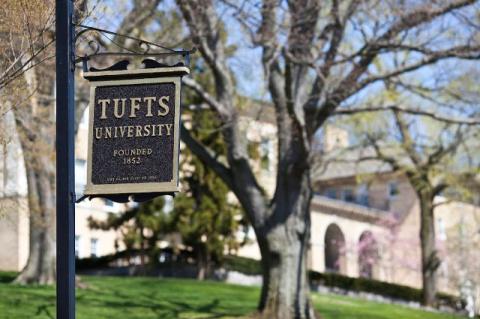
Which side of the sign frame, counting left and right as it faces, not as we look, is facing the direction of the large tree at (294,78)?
back

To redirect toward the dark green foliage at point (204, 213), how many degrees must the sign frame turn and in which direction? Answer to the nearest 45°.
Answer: approximately 180°

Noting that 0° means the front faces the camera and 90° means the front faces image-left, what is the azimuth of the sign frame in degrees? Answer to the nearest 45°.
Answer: approximately 0°

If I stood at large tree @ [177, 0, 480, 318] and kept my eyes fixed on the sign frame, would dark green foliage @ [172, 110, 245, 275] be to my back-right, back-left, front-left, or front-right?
back-right
